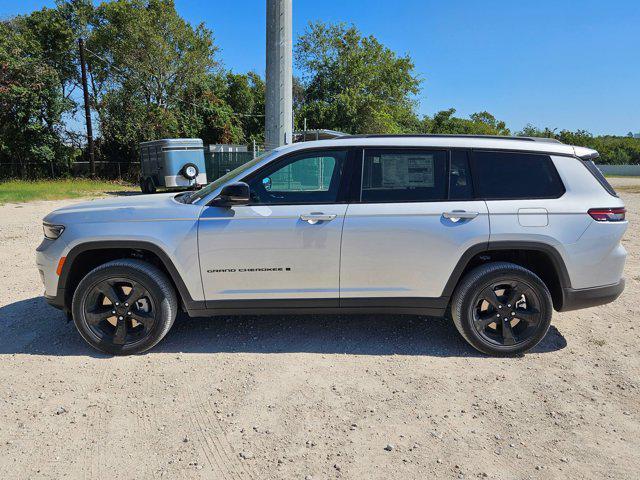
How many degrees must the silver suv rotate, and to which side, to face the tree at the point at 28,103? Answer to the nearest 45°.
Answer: approximately 45° to its right

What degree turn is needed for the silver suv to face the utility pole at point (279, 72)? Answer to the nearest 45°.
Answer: approximately 90° to its right

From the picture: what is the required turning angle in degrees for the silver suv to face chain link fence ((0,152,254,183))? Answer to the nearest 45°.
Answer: approximately 45° to its right

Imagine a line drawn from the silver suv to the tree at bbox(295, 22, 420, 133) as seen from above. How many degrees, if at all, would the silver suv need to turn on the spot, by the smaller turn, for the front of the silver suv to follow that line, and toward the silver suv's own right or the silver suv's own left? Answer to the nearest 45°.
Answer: approximately 90° to the silver suv's own right

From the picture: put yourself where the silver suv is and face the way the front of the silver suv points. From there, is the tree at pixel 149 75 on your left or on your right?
on your right

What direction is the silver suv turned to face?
to the viewer's left

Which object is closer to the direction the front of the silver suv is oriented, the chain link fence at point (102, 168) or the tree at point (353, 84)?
the chain link fence
